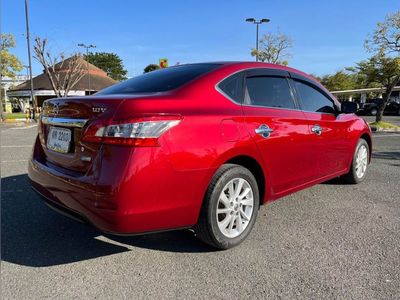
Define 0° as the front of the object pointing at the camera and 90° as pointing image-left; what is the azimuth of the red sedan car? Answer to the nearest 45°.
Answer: approximately 225°

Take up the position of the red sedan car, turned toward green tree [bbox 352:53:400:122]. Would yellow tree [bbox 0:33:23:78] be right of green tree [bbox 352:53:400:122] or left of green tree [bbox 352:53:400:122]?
left

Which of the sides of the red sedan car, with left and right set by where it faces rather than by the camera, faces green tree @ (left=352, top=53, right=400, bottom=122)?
front

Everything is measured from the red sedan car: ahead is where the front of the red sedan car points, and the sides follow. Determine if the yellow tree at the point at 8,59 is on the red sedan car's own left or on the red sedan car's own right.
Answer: on the red sedan car's own left
